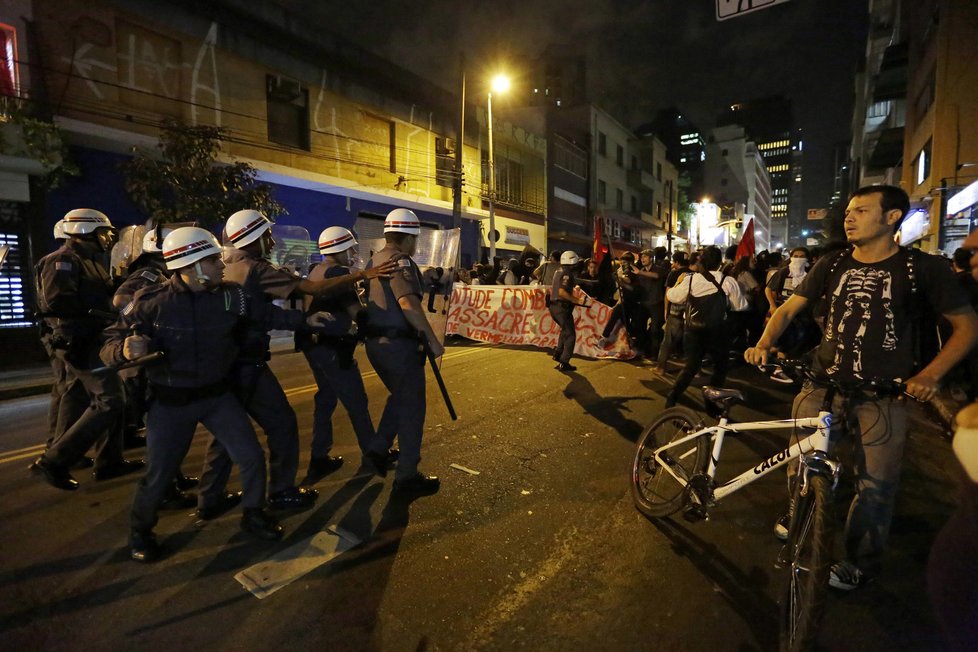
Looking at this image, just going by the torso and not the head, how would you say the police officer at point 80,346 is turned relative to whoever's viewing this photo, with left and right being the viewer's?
facing to the right of the viewer

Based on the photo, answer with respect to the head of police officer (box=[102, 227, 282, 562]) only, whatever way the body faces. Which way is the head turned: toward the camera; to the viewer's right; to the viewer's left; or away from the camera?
to the viewer's right

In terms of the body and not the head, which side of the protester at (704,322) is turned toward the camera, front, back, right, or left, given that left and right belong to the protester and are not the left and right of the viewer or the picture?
back

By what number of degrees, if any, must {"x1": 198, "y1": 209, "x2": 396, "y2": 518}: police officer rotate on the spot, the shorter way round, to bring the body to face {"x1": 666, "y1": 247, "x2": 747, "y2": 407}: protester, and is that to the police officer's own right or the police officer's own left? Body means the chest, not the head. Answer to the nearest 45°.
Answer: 0° — they already face them

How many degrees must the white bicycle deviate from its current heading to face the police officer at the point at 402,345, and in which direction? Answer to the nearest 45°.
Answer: approximately 135° to its right

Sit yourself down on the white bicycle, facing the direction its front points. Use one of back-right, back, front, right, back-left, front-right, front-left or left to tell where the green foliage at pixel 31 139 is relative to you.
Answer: back-right

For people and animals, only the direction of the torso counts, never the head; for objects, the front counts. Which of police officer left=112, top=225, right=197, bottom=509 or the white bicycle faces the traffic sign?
the police officer

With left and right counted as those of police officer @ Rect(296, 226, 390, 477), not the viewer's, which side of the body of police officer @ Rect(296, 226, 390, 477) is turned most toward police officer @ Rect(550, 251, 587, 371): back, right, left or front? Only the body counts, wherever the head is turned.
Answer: front

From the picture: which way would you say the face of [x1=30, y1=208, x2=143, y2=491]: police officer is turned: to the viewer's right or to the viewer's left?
to the viewer's right

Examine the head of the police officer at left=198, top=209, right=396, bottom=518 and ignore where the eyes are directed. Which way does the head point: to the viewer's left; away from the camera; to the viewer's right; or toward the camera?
to the viewer's right

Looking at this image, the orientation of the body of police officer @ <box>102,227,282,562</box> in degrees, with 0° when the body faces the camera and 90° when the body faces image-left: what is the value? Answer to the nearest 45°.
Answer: approximately 315°

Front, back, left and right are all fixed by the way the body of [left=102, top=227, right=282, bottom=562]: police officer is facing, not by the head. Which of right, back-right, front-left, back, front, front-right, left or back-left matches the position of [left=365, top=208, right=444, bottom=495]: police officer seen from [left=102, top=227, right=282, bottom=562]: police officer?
front-left

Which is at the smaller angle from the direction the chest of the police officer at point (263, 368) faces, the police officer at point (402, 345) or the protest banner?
the police officer

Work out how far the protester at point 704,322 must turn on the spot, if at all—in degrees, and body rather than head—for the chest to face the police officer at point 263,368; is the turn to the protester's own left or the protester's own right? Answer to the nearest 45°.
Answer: approximately 135° to the protester's own left

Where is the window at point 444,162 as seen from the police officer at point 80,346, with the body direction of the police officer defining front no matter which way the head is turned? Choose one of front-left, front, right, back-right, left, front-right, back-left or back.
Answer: front-left
